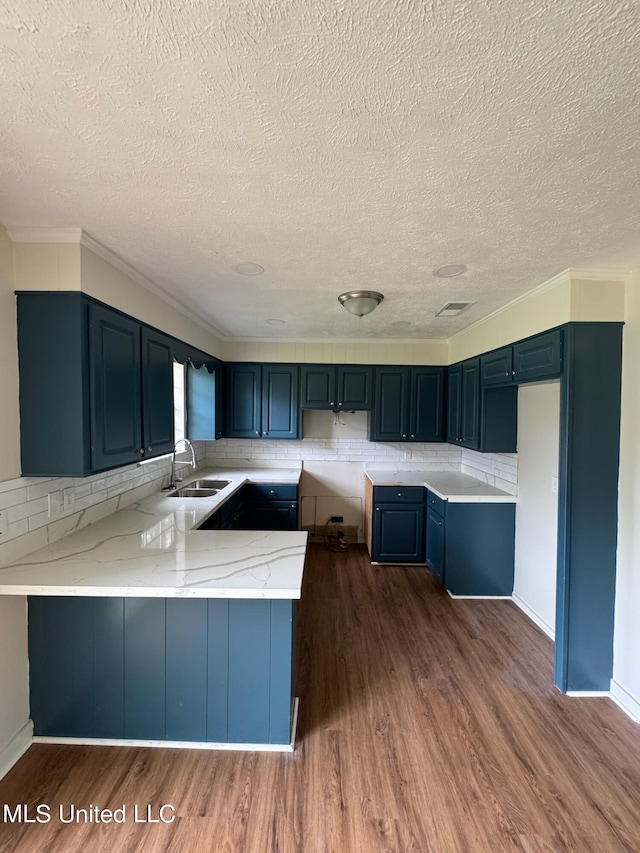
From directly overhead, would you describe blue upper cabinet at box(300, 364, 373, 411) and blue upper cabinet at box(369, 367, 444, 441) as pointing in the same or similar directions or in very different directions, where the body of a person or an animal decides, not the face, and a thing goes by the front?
same or similar directions

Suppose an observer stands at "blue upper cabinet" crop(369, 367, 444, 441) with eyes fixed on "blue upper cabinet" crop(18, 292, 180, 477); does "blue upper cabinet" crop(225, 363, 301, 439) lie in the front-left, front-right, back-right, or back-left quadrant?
front-right

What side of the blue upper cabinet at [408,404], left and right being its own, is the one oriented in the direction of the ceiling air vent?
front

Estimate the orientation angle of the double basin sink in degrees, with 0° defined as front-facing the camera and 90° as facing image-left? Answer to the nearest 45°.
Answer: approximately 270°

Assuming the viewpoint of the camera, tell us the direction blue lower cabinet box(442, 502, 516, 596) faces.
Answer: facing to the left of the viewer

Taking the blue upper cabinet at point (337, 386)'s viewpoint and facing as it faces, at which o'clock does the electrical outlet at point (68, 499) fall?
The electrical outlet is roughly at 1 o'clock from the blue upper cabinet.

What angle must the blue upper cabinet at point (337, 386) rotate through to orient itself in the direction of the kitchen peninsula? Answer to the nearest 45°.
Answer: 0° — it already faces it

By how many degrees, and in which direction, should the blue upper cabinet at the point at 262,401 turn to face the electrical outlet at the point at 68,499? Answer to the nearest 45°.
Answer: approximately 45° to its right

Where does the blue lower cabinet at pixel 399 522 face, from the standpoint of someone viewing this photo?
facing the viewer

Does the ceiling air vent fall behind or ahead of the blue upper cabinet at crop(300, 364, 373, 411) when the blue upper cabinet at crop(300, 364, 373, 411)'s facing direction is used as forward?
ahead

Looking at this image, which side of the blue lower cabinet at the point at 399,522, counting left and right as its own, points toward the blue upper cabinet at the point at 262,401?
right

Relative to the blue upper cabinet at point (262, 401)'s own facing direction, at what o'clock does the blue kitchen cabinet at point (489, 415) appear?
The blue kitchen cabinet is roughly at 10 o'clock from the blue upper cabinet.

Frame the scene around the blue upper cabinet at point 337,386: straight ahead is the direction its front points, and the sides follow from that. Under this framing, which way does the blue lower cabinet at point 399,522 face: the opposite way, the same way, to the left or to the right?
the same way

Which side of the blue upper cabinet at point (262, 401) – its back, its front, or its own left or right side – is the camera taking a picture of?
front

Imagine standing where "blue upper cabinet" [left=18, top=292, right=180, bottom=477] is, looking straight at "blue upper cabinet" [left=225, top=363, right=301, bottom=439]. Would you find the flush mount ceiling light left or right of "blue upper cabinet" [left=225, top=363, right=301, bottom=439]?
right

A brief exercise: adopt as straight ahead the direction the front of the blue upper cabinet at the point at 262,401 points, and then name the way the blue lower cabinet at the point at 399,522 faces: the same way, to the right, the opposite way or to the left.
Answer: the same way

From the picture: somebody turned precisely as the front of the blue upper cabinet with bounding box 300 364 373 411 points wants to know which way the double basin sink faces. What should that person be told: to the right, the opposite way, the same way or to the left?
to the left

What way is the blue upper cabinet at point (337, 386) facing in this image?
toward the camera
